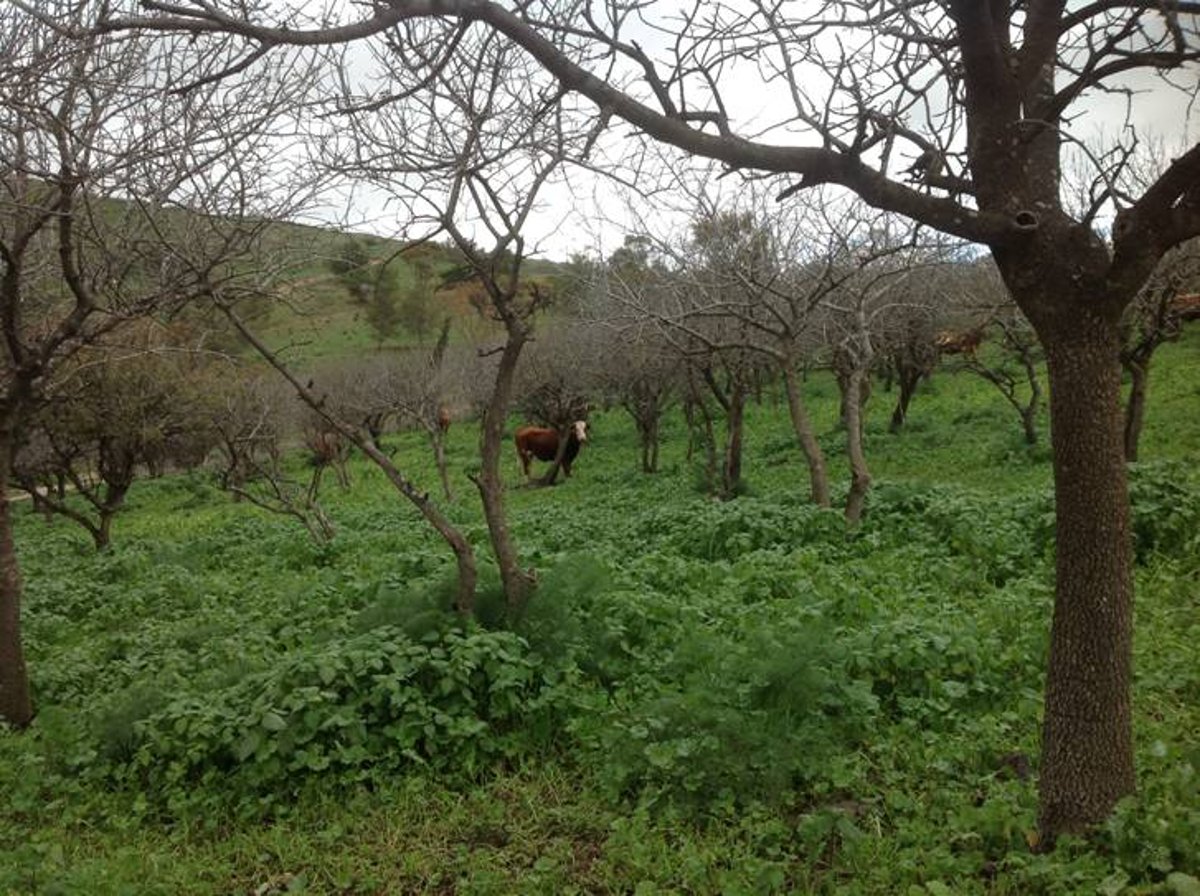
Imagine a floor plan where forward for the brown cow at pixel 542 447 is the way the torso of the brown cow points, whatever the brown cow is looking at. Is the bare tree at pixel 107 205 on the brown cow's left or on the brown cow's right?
on the brown cow's right

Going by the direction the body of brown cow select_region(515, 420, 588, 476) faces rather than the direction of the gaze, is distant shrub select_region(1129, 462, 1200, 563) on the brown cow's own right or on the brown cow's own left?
on the brown cow's own right

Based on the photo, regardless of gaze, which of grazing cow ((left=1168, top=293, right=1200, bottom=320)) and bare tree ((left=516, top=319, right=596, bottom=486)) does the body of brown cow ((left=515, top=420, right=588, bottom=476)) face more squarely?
the grazing cow

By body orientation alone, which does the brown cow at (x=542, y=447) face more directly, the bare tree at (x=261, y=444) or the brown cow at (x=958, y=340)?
the brown cow

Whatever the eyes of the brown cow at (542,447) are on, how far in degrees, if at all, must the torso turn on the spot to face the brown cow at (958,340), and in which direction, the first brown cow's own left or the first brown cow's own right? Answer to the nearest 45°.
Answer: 0° — it already faces it

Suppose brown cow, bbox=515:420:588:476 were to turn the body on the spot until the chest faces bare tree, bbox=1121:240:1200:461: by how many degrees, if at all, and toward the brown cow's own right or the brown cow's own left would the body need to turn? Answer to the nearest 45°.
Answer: approximately 45° to the brown cow's own right

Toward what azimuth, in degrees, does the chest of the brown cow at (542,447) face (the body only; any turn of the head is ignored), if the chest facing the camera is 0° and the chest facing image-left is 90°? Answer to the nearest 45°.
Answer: approximately 270°

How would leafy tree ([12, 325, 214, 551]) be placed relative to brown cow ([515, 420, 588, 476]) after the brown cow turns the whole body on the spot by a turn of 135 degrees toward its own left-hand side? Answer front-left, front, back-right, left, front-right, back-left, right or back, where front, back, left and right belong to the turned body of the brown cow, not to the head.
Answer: left

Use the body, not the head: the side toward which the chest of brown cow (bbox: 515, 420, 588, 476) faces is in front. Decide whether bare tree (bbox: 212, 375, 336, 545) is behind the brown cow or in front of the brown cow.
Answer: behind
